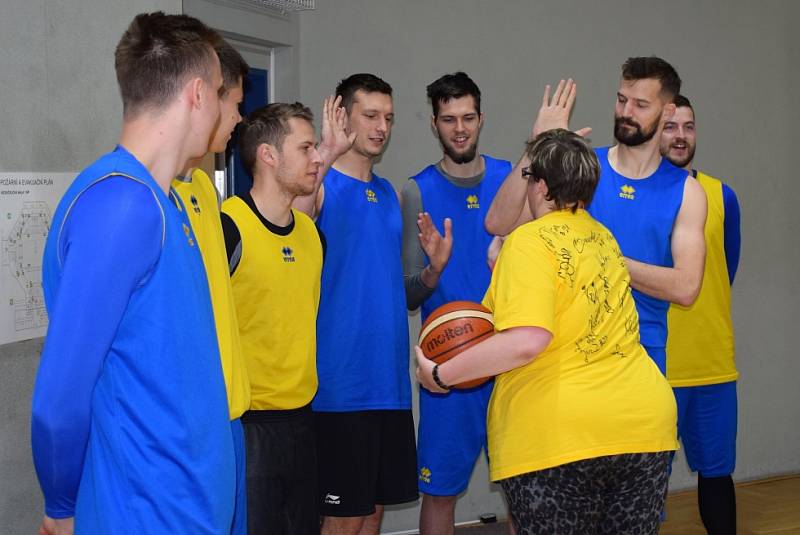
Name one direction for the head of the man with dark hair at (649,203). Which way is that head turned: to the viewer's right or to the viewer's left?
to the viewer's left

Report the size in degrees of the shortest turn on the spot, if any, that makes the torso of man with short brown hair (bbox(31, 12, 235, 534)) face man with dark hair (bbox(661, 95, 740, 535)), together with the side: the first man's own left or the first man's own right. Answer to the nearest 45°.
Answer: approximately 45° to the first man's own left

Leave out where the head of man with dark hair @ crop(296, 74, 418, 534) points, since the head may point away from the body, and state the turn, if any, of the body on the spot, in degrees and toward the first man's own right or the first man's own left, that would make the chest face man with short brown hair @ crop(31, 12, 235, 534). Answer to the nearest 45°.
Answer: approximately 45° to the first man's own right

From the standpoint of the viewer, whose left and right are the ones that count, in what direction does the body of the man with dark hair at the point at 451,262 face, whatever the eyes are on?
facing the viewer

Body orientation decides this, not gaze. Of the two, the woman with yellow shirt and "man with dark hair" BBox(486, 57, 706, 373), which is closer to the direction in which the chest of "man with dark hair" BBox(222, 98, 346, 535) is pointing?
the woman with yellow shirt

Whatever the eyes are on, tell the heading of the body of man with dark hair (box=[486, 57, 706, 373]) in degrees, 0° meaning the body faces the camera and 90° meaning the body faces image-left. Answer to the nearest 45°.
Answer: approximately 45°

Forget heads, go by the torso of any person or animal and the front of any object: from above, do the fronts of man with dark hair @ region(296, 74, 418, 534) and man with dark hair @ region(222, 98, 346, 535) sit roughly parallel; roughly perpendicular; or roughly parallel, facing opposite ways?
roughly parallel

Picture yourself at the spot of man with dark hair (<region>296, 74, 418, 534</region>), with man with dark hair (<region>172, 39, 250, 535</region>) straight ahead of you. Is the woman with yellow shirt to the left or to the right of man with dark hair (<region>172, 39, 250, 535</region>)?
left

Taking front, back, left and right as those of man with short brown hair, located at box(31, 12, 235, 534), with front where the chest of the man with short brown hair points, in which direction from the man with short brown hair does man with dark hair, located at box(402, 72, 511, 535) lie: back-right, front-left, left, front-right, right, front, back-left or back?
front-left

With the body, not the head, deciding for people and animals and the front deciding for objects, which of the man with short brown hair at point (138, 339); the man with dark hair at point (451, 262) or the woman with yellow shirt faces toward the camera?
the man with dark hair

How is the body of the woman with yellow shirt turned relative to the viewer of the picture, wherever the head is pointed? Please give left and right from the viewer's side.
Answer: facing away from the viewer and to the left of the viewer

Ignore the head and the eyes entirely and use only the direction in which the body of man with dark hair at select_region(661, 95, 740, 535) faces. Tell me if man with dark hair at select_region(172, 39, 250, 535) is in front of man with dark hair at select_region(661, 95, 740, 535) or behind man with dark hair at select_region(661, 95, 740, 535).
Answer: in front

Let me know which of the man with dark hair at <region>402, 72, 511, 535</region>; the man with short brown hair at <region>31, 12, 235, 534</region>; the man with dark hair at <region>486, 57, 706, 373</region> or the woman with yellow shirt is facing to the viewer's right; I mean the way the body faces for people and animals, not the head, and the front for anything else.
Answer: the man with short brown hair

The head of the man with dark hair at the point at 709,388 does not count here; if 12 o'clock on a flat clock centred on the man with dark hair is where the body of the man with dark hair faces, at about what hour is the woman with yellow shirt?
The woman with yellow shirt is roughly at 11 o'clock from the man with dark hair.

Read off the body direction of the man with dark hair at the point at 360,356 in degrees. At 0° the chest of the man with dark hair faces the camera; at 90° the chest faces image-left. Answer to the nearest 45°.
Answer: approximately 315°

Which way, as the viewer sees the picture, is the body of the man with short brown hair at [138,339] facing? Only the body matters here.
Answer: to the viewer's right

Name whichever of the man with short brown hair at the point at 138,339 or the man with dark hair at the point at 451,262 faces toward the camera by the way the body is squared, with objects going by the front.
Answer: the man with dark hair

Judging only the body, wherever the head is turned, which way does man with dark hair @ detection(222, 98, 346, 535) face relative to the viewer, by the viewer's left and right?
facing the viewer and to the right of the viewer

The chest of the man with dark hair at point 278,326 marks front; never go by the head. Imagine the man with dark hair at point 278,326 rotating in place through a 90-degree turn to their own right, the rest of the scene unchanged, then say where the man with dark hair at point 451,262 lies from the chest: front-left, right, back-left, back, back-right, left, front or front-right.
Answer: back

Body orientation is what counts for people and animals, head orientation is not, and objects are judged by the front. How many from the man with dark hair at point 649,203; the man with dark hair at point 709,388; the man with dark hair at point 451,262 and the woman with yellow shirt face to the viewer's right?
0
